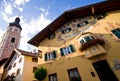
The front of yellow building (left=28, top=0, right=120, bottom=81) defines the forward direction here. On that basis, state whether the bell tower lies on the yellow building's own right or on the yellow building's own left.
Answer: on the yellow building's own right

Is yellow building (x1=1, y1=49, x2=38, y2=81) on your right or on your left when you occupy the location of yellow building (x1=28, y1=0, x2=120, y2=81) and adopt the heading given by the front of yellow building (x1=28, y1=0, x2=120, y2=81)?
on your right
